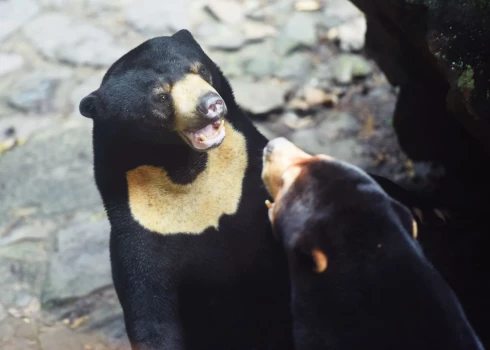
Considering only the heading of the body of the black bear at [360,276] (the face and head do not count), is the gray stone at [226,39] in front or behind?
in front

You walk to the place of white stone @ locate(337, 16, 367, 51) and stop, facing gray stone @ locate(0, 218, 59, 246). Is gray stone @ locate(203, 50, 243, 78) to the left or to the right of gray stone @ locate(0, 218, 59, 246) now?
right

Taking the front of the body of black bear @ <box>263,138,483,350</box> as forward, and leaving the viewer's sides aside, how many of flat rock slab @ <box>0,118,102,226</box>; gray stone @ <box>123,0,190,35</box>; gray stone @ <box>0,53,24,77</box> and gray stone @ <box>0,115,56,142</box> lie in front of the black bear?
4

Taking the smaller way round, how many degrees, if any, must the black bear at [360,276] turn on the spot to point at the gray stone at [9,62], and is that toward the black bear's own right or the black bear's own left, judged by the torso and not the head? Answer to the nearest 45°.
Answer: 0° — it already faces it

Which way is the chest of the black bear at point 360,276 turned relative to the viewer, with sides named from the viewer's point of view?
facing away from the viewer and to the left of the viewer

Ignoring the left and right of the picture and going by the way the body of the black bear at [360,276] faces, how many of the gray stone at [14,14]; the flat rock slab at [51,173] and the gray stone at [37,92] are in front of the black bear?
3

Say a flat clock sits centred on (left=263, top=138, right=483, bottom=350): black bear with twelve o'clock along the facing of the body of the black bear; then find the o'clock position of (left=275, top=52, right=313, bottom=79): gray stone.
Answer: The gray stone is roughly at 1 o'clock from the black bear.

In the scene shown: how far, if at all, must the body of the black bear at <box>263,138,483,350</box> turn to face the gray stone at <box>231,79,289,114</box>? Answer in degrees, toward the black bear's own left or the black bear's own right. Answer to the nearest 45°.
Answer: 0° — it already faces it

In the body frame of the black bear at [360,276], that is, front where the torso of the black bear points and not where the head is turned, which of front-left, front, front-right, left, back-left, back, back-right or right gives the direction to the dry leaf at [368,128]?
front-right

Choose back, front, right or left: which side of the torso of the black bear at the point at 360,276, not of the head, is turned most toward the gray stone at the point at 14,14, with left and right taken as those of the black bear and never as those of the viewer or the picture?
front

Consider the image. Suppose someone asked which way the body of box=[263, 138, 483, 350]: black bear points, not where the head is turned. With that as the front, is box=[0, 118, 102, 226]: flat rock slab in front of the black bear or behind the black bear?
in front

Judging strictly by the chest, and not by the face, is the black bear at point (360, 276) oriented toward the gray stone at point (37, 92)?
yes
